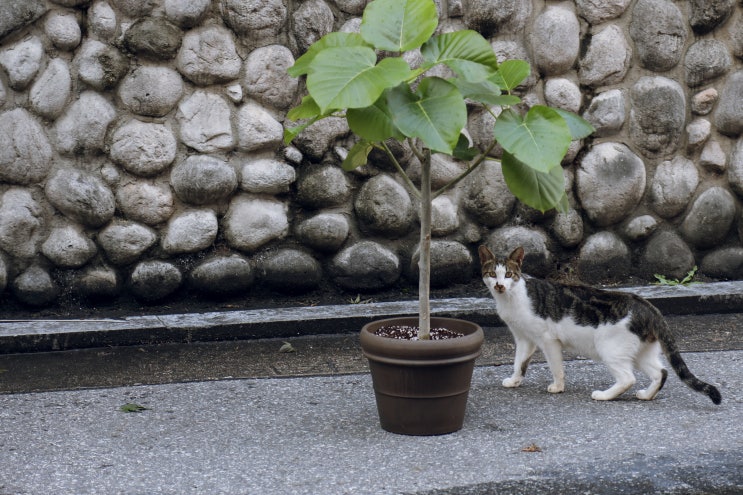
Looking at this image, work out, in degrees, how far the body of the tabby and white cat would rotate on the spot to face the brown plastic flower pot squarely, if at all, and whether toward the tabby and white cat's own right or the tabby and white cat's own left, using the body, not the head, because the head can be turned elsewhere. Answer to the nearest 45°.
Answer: approximately 45° to the tabby and white cat's own left

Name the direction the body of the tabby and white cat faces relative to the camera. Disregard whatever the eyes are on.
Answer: to the viewer's left
